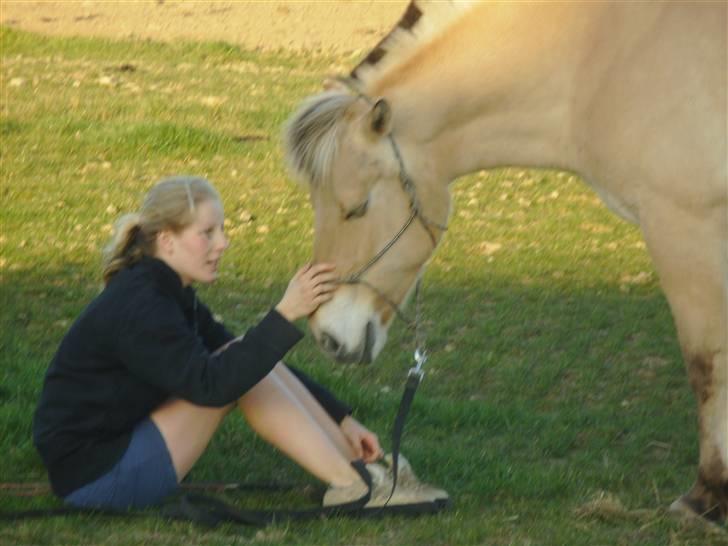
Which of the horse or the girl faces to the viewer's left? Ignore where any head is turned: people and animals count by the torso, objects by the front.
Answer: the horse

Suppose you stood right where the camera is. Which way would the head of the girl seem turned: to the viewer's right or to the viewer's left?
to the viewer's right

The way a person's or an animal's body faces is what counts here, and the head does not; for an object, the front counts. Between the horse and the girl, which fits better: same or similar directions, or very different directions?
very different directions

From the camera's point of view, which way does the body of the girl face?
to the viewer's right

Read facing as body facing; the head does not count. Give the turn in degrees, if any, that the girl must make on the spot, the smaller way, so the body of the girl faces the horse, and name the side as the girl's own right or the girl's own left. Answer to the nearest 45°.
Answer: approximately 45° to the girl's own left

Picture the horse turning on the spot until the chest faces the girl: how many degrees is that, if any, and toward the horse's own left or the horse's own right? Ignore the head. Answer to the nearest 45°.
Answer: approximately 45° to the horse's own left

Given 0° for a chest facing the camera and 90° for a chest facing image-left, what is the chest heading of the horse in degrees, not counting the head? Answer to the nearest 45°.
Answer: approximately 90°

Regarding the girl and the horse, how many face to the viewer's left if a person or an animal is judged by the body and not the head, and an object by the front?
1
